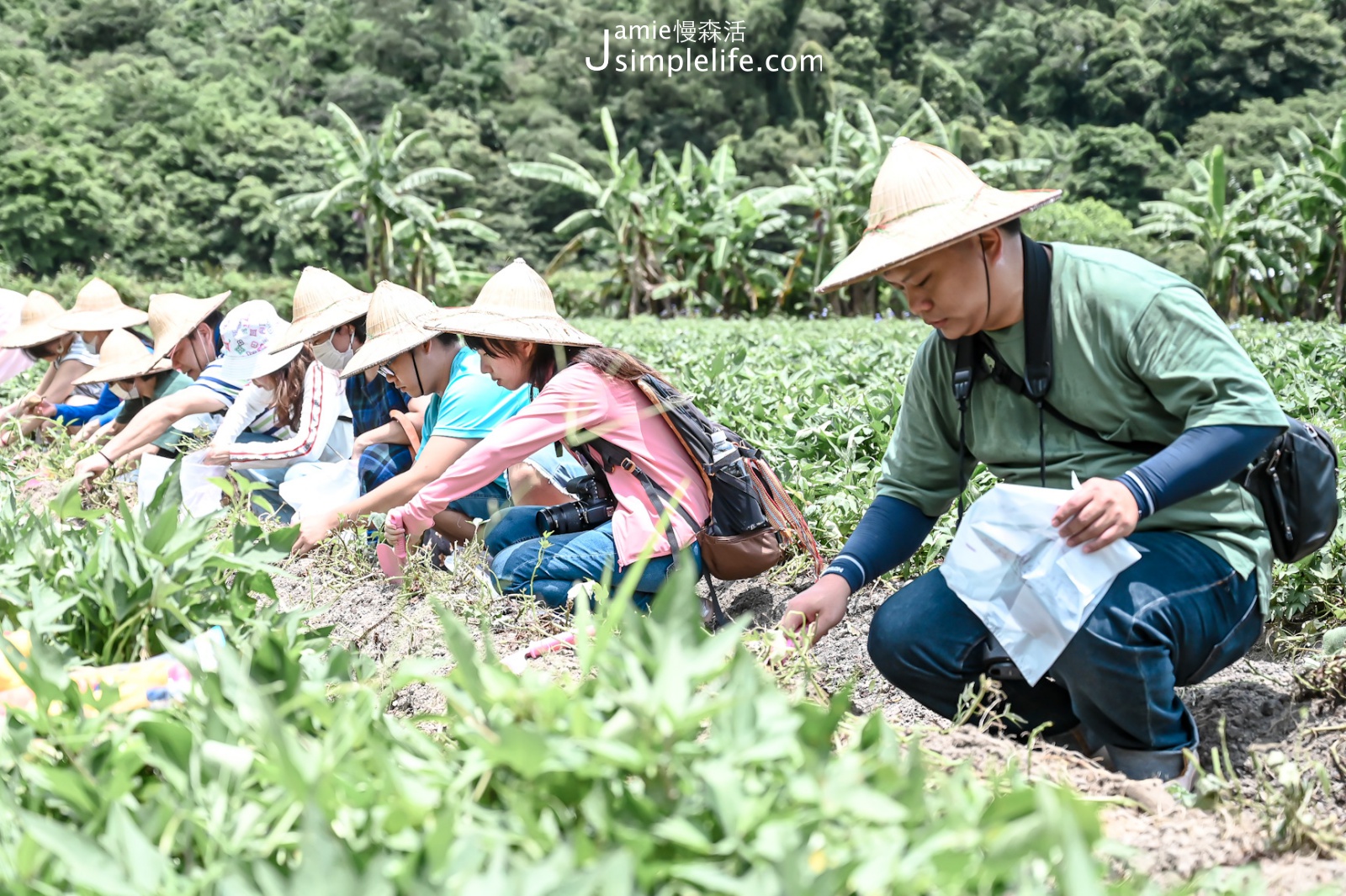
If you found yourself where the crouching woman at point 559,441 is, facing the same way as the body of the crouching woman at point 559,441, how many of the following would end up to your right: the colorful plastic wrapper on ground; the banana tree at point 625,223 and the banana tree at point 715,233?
2

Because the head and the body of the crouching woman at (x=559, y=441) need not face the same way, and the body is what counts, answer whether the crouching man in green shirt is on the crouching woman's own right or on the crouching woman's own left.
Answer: on the crouching woman's own left

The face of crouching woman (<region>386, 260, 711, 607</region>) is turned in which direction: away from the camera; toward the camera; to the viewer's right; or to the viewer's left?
to the viewer's left

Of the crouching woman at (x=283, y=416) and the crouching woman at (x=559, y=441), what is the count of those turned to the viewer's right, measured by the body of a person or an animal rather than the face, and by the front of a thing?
0

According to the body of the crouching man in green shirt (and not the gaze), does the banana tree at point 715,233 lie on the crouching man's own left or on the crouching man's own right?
on the crouching man's own right

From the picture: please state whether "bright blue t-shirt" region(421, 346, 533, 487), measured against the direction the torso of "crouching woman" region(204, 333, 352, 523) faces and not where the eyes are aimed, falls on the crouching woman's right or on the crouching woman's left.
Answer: on the crouching woman's left

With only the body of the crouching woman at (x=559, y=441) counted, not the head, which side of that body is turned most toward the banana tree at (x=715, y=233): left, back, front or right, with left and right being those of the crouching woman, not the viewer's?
right

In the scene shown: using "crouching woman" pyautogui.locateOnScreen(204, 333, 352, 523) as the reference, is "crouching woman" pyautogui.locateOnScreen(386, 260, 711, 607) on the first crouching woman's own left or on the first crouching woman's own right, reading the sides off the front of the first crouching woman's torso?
on the first crouching woman's own left

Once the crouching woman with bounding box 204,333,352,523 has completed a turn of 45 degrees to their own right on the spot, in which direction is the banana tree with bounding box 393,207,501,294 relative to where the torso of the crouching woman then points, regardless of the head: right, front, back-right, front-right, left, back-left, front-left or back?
right

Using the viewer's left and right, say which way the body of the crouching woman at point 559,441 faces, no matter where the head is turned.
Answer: facing to the left of the viewer

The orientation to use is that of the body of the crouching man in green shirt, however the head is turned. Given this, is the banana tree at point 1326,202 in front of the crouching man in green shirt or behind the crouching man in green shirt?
behind
